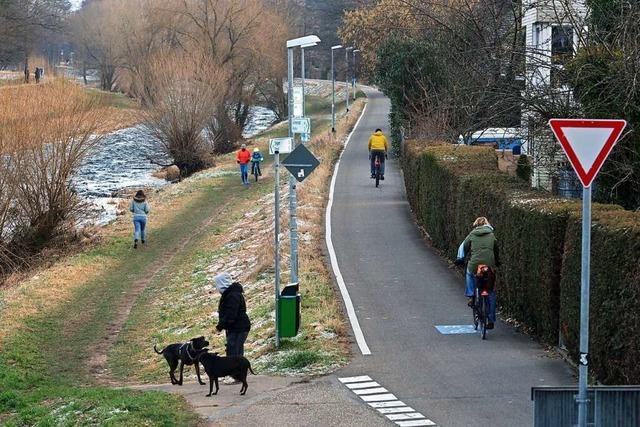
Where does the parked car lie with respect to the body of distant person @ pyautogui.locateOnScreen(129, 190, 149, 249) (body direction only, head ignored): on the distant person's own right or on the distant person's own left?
on the distant person's own right

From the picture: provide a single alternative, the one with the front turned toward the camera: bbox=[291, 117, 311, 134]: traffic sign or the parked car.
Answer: the traffic sign

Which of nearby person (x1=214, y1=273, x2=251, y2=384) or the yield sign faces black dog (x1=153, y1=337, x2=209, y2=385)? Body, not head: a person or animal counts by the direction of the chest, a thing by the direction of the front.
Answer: the nearby person

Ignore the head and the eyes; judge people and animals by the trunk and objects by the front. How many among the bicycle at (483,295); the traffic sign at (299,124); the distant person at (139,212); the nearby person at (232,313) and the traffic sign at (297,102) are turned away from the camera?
2

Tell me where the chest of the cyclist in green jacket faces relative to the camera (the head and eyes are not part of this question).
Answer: away from the camera

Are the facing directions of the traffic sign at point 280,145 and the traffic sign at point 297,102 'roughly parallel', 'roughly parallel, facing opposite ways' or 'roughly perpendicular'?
roughly parallel

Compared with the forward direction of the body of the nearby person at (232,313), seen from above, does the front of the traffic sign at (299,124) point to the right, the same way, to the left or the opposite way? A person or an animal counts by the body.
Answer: to the left

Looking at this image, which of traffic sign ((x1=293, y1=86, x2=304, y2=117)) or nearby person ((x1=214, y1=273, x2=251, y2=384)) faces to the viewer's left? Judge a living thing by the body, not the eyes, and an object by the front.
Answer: the nearby person

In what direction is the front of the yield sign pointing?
toward the camera

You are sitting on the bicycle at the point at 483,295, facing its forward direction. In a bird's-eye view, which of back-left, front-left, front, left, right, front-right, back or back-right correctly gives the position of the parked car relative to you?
front

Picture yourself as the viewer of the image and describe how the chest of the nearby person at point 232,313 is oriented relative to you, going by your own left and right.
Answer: facing to the left of the viewer

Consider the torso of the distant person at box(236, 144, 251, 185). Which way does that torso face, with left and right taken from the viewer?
facing the viewer

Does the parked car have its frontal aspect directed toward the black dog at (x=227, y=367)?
no

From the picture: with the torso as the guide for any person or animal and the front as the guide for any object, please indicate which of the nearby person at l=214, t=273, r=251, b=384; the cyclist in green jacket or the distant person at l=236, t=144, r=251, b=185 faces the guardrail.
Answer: the distant person at l=236, t=144, r=251, b=185

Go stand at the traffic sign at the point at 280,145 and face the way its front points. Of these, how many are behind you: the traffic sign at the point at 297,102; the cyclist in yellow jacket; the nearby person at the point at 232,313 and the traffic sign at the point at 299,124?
3

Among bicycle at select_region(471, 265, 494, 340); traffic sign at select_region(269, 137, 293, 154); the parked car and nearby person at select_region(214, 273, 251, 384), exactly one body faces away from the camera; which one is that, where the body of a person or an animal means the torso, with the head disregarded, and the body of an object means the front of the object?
the bicycle

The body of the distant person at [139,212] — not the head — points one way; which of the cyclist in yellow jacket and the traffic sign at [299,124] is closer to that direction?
the cyclist in yellow jacket

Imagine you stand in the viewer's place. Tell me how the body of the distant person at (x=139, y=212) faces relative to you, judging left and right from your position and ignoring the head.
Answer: facing away from the viewer

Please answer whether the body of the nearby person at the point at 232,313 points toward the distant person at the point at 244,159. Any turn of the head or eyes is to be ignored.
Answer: no

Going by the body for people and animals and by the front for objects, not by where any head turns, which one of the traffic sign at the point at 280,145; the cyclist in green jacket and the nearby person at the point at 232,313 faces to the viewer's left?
the nearby person

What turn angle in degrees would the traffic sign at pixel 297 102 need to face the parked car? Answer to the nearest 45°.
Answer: approximately 135° to its left
